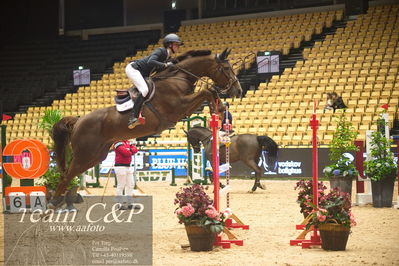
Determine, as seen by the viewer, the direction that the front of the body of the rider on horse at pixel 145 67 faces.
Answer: to the viewer's right

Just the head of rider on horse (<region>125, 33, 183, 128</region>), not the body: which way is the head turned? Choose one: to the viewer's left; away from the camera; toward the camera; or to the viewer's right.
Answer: to the viewer's right

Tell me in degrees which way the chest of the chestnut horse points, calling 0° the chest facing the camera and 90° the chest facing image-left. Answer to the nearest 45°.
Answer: approximately 270°

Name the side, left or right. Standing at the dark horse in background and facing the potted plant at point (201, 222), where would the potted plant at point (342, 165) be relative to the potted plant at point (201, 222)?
left

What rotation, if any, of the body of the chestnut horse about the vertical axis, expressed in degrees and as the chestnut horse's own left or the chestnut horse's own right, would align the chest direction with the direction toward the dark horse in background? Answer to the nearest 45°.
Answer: approximately 90° to the chestnut horse's own left

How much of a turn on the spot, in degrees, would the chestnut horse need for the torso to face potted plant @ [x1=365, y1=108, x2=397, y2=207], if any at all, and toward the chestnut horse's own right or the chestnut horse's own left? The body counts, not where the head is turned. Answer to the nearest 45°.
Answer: approximately 45° to the chestnut horse's own left
